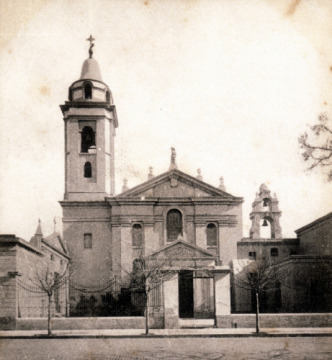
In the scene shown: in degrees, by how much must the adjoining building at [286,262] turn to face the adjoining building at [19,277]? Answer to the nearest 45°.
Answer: approximately 45° to its right

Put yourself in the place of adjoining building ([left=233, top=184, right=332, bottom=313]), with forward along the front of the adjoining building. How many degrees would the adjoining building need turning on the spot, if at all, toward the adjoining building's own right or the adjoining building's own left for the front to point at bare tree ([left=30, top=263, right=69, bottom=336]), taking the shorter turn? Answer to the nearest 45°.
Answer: approximately 45° to the adjoining building's own right

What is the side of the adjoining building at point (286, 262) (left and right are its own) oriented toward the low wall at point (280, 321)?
front

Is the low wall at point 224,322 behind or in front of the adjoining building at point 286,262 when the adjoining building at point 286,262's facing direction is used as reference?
in front

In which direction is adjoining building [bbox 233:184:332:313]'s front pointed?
toward the camera
